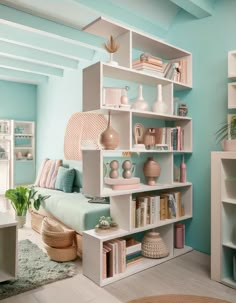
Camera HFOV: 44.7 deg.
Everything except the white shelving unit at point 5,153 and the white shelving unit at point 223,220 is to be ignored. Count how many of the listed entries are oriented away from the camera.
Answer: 0

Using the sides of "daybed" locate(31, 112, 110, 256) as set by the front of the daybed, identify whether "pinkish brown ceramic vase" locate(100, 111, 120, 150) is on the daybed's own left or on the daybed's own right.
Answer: on the daybed's own left

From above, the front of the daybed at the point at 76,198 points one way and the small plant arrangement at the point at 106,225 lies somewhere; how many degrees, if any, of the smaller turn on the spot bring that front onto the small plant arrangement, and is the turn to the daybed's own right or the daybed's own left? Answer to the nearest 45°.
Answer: approximately 45° to the daybed's own left

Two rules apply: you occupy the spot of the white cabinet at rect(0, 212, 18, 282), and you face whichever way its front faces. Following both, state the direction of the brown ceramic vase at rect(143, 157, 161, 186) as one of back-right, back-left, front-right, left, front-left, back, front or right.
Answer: front-left

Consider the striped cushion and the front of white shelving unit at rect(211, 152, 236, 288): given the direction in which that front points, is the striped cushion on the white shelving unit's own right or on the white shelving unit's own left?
on the white shelving unit's own right

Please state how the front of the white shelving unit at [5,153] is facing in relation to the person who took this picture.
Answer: facing the viewer and to the right of the viewer

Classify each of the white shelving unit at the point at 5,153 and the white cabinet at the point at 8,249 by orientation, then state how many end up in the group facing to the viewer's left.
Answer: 0

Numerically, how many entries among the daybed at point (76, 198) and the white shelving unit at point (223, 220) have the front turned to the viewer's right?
0

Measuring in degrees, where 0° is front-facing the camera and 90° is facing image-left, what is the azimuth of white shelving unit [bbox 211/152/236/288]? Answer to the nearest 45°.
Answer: approximately 45°

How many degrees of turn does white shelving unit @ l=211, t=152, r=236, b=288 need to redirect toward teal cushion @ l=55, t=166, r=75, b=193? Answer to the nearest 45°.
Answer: approximately 90° to its right

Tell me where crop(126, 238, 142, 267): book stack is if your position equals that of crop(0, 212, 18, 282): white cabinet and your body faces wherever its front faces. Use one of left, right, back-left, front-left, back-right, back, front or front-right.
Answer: front-left

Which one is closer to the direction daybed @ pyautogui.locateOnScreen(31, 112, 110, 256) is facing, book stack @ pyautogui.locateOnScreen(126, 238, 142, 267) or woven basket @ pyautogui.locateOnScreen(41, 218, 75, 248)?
the woven basket

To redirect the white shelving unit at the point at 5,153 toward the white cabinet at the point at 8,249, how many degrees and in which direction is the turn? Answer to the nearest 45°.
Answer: approximately 45° to its right
